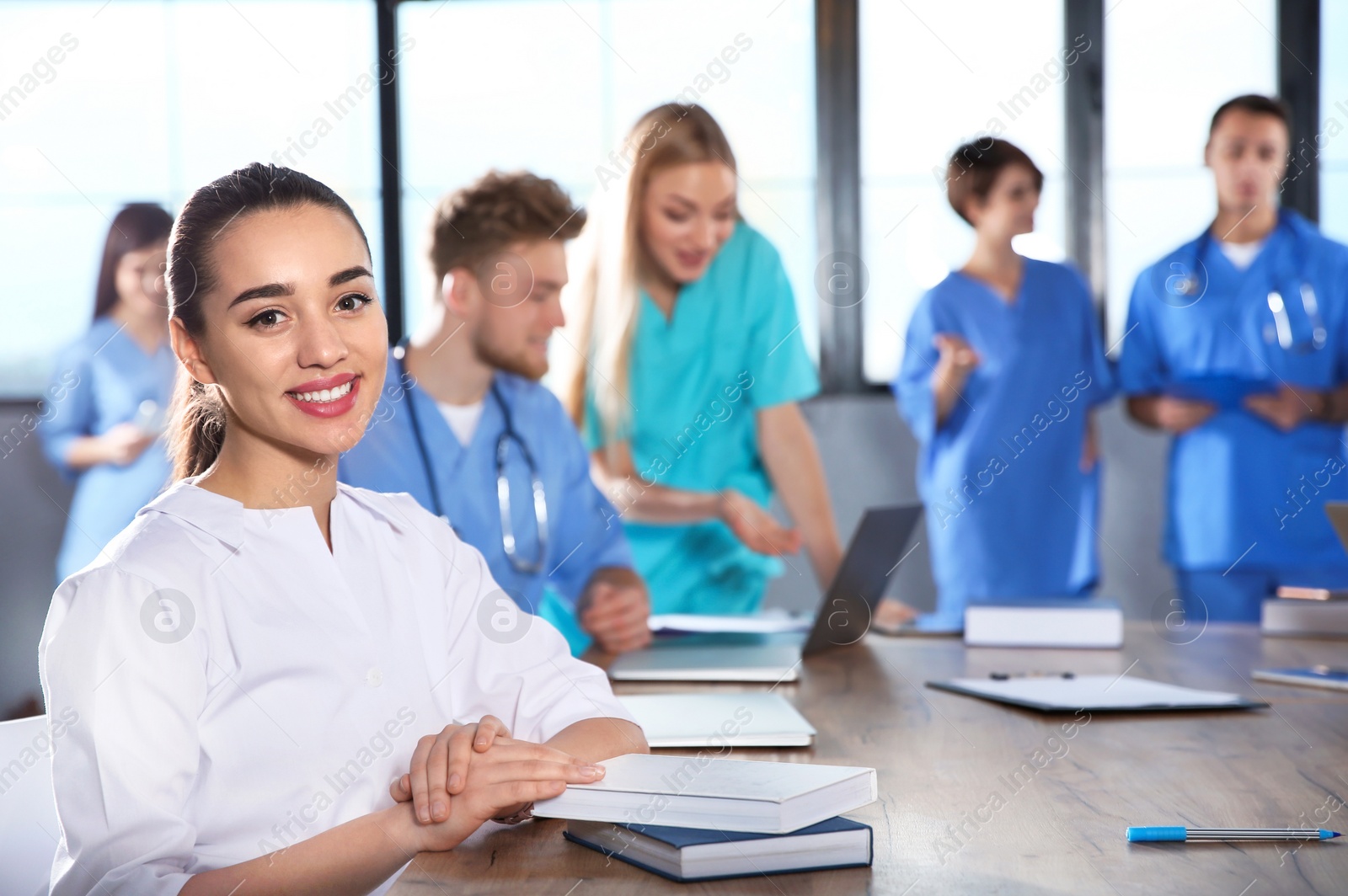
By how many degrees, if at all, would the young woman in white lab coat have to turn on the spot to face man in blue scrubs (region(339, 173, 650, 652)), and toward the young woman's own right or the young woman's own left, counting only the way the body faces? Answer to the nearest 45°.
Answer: approximately 135° to the young woman's own left

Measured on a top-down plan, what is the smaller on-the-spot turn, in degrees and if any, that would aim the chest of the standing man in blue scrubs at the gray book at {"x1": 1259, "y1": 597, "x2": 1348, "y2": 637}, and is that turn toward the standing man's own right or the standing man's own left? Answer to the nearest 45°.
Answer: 0° — they already face it

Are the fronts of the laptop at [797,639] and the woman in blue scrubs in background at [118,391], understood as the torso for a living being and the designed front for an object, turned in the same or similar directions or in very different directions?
very different directions

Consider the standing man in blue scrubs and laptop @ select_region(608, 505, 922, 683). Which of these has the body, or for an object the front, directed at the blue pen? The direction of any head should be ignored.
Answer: the standing man in blue scrubs

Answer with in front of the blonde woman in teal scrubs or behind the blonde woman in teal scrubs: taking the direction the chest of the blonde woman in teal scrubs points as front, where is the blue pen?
in front

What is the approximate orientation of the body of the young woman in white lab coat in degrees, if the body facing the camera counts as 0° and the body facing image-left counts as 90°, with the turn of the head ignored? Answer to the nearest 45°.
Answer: approximately 315°

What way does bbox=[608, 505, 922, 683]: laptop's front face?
to the viewer's left

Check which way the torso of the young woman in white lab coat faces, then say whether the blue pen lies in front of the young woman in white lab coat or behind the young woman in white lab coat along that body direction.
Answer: in front

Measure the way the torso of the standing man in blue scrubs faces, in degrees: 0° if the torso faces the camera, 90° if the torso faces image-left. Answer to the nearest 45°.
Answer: approximately 0°

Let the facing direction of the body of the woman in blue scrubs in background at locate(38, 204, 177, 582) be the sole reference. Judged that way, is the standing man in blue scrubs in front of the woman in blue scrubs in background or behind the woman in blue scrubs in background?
in front
